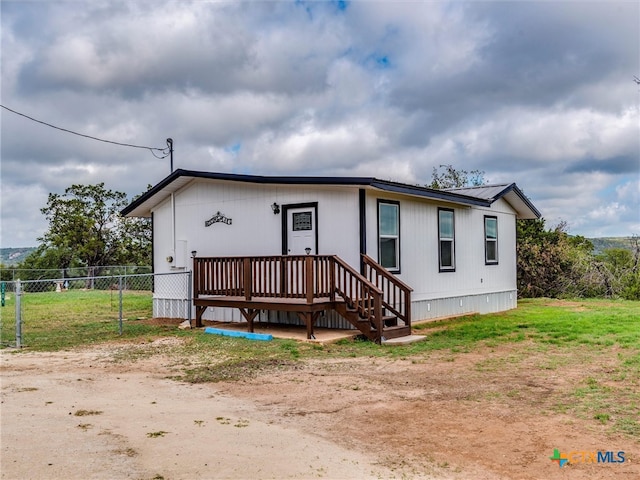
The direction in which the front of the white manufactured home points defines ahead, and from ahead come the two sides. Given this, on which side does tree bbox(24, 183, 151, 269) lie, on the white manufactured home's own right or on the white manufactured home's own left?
on the white manufactured home's own right

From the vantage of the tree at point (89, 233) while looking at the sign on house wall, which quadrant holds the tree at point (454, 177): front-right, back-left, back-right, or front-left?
front-left

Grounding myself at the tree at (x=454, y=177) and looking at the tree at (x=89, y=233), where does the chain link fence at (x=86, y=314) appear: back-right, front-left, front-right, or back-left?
front-left

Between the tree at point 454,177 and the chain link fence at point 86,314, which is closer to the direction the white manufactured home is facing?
the chain link fence

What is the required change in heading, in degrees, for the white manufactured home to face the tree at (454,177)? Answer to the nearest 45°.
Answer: approximately 135° to its right

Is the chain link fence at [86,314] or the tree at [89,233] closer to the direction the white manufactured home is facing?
the chain link fence

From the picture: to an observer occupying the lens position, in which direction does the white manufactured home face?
facing the viewer and to the left of the viewer
